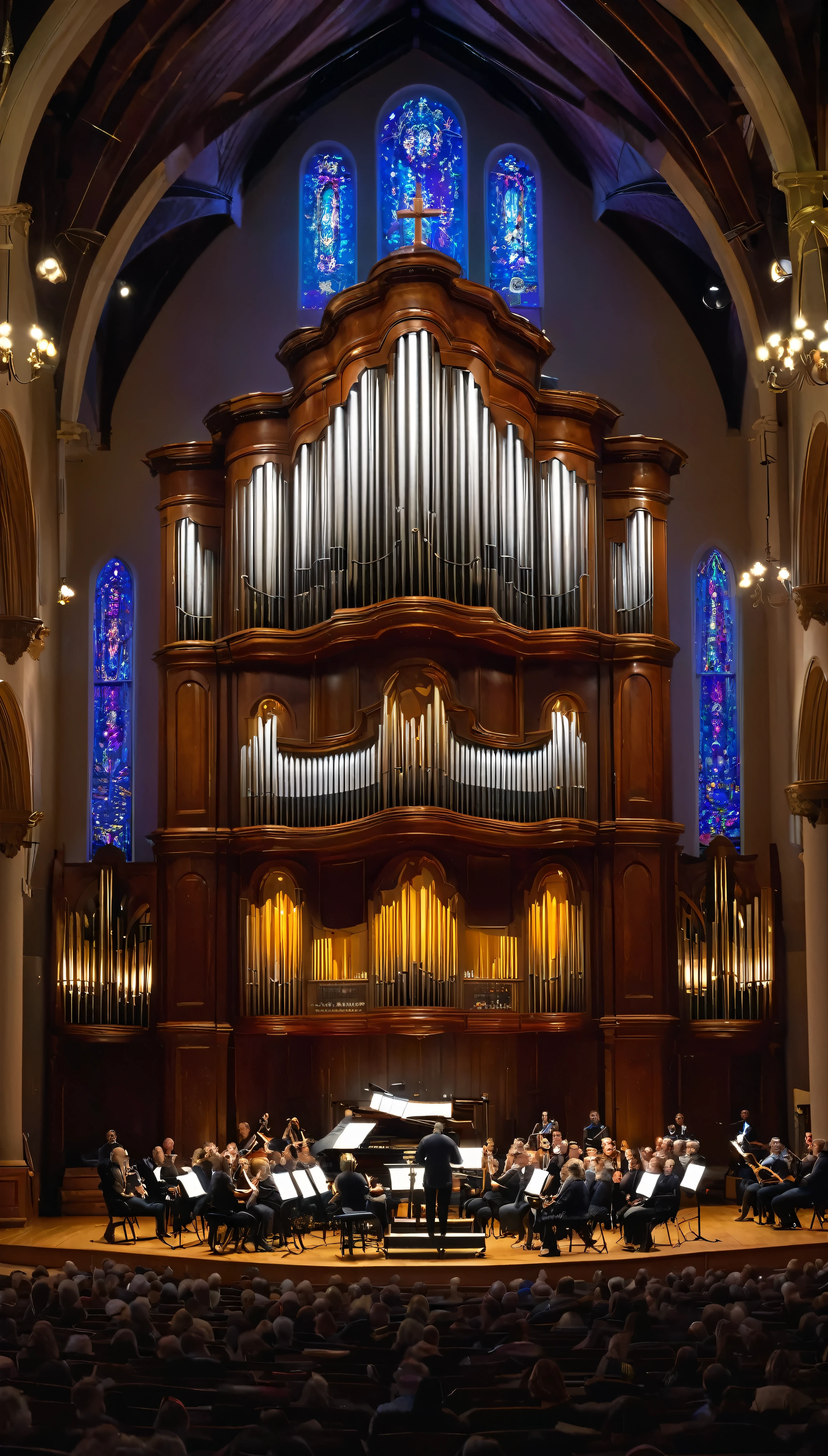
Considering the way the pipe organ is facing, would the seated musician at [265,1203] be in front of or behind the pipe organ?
in front

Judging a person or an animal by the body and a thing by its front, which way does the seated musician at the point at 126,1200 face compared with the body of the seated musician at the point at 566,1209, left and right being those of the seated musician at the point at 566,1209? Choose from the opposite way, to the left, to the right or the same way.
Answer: the opposite way

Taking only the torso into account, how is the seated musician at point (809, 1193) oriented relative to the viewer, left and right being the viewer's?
facing to the left of the viewer

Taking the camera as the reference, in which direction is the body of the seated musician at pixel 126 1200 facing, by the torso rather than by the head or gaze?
to the viewer's right

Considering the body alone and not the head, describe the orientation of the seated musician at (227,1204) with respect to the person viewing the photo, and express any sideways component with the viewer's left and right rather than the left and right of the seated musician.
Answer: facing to the right of the viewer

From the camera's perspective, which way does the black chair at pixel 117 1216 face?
to the viewer's right

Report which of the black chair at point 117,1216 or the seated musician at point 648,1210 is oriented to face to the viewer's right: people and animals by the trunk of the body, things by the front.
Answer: the black chair

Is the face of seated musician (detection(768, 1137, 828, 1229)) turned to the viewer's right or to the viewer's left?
to the viewer's left

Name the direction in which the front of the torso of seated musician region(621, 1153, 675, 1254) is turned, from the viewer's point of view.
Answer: to the viewer's left

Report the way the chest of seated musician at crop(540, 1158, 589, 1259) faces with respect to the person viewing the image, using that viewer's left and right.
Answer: facing to the left of the viewer

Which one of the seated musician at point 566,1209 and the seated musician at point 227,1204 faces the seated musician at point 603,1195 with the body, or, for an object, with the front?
the seated musician at point 227,1204

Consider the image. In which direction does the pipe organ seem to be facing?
toward the camera
